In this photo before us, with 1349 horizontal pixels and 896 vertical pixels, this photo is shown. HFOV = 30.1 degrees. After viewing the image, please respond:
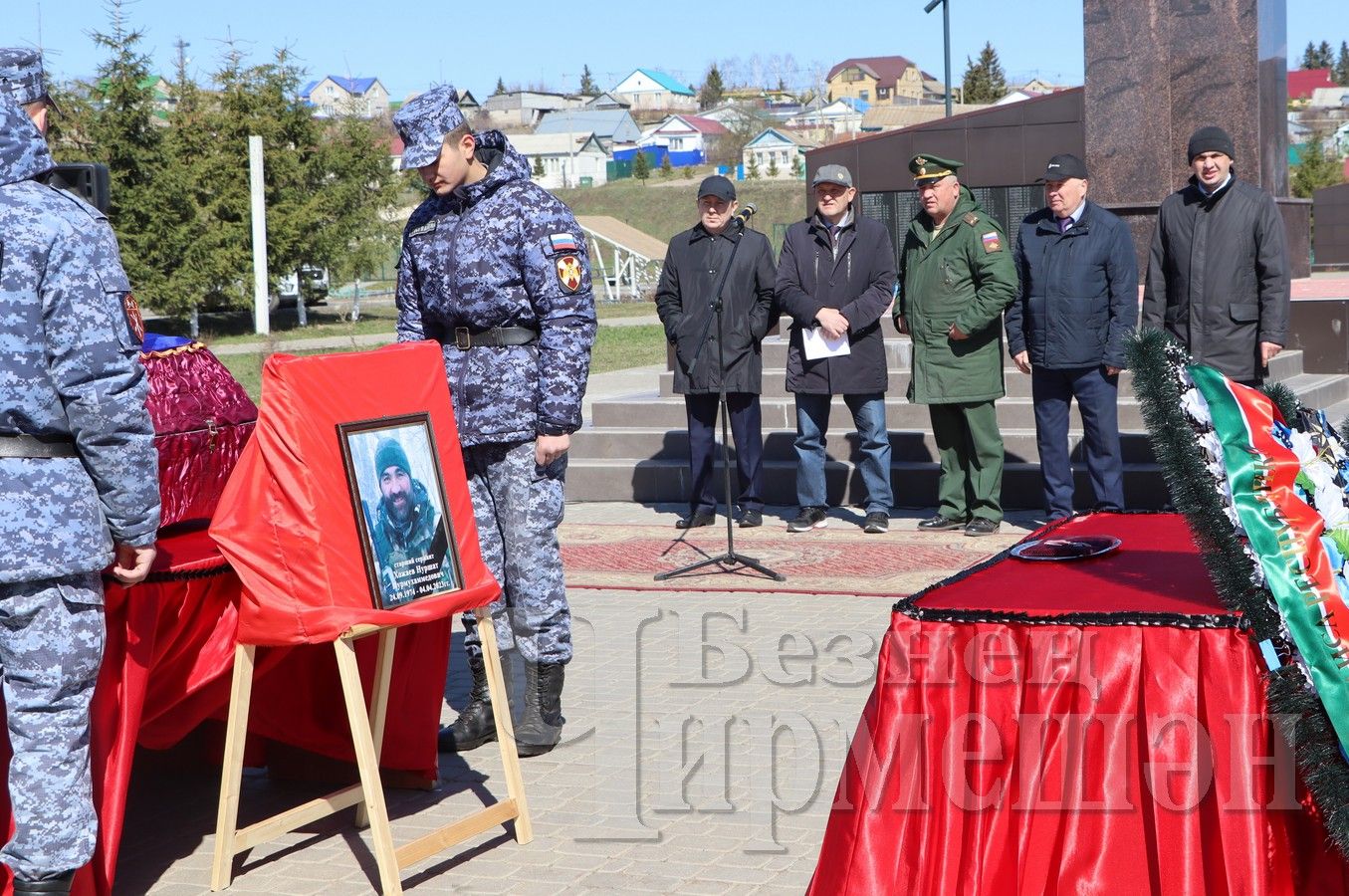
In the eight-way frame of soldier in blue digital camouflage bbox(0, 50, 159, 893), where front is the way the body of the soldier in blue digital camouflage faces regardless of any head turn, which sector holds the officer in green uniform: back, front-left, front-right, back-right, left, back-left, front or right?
front-right

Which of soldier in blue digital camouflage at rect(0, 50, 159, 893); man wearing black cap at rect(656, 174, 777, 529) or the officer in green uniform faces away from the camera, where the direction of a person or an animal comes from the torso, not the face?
the soldier in blue digital camouflage

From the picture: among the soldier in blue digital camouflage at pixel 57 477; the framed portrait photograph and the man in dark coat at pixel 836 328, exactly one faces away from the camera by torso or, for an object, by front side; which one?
the soldier in blue digital camouflage

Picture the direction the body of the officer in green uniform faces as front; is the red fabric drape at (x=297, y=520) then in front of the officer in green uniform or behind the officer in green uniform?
in front

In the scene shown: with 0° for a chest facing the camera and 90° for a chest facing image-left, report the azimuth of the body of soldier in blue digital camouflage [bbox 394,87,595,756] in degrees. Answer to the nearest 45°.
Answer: approximately 45°

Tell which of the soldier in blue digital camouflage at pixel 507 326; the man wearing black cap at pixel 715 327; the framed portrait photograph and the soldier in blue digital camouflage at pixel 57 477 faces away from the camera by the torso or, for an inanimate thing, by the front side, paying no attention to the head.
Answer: the soldier in blue digital camouflage at pixel 57 477

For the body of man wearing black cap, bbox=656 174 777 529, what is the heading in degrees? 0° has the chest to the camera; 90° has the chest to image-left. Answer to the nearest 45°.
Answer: approximately 0°

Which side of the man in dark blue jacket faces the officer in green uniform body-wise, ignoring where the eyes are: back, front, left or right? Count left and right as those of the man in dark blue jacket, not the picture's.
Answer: right

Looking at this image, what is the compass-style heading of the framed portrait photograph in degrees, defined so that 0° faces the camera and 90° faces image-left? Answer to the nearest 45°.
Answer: approximately 315°

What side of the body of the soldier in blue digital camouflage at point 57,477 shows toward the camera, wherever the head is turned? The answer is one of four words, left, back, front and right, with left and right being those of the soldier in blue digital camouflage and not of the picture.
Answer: back
